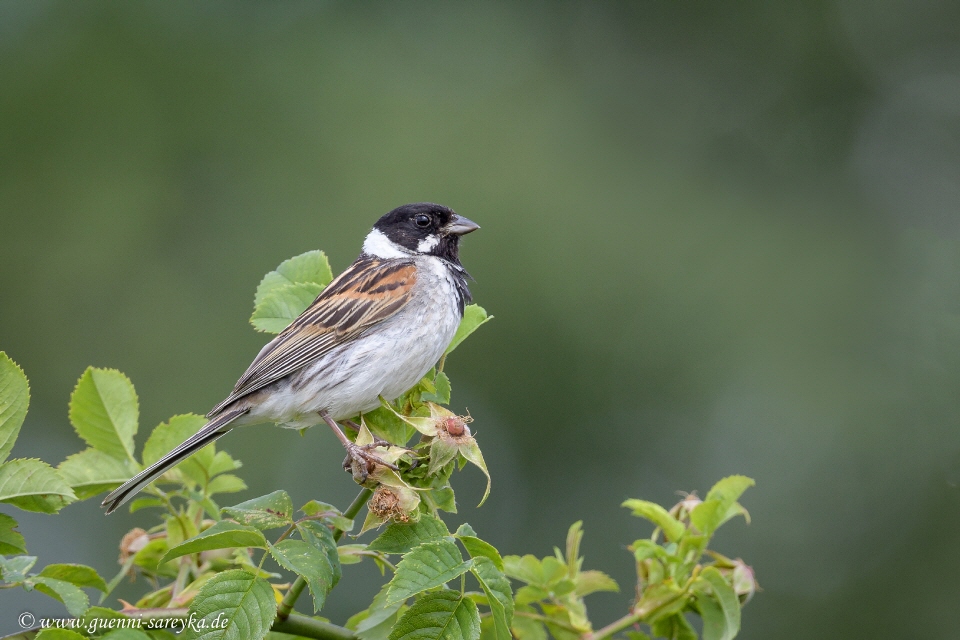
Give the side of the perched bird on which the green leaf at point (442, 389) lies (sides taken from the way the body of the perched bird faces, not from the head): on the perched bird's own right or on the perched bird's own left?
on the perched bird's own left

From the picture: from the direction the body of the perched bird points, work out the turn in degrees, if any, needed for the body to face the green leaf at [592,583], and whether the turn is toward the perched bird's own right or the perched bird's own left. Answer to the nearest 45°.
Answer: approximately 45° to the perched bird's own right

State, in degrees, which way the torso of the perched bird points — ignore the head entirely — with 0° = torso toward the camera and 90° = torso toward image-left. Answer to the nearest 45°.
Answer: approximately 270°

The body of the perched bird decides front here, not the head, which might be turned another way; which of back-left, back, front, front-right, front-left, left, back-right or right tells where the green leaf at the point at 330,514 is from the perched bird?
right

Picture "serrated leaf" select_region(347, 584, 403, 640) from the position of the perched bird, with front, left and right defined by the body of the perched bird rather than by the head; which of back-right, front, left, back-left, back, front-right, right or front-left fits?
right

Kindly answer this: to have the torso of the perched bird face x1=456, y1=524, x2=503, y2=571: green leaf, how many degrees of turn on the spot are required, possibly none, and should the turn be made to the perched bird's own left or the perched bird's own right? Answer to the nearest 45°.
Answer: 0° — it already faces it

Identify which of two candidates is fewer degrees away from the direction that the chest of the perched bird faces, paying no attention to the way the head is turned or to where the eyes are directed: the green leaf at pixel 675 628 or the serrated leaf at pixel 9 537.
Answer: the green leaf
